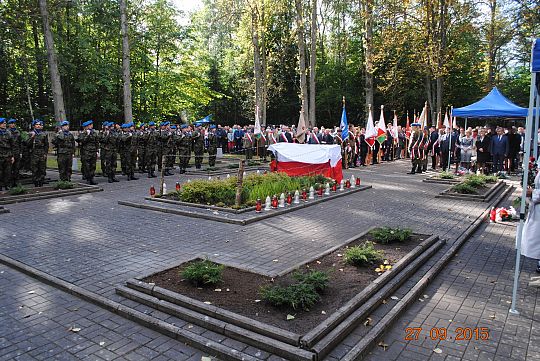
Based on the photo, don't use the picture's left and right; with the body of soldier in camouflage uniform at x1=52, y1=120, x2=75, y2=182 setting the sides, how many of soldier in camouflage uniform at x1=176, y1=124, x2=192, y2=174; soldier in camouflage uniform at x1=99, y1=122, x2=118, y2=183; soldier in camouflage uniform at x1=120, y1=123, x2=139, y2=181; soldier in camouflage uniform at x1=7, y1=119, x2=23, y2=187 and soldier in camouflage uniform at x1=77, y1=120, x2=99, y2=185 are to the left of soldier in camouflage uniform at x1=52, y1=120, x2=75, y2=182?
4

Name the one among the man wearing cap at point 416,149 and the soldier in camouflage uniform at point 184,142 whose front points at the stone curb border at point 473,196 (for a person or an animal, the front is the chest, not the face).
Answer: the soldier in camouflage uniform

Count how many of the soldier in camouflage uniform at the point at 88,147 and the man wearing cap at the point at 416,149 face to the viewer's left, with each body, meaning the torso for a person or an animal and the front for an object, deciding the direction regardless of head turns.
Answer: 1

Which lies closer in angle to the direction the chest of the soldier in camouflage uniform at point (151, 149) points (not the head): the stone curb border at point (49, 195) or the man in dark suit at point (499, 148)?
the man in dark suit

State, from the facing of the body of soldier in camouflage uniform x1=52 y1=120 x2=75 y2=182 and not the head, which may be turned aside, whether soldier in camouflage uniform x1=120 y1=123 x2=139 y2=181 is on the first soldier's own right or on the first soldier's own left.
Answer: on the first soldier's own left

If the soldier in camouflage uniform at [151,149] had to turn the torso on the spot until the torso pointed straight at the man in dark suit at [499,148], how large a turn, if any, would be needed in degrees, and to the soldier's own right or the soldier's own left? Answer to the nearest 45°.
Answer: approximately 45° to the soldier's own left

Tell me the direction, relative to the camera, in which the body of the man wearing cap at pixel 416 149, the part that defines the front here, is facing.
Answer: to the viewer's left

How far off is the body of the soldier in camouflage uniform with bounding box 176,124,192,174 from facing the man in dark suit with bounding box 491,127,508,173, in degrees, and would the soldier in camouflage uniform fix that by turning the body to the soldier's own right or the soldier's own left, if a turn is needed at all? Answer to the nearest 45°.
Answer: approximately 45° to the soldier's own left

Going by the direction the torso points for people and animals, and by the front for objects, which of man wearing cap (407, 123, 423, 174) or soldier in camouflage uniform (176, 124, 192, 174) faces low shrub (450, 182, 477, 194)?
the soldier in camouflage uniform

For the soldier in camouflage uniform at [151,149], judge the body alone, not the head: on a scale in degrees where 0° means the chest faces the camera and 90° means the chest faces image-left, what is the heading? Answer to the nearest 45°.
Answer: approximately 315°

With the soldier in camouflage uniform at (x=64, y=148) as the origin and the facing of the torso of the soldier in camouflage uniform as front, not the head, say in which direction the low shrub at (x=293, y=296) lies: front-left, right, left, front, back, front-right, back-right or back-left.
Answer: front-right
